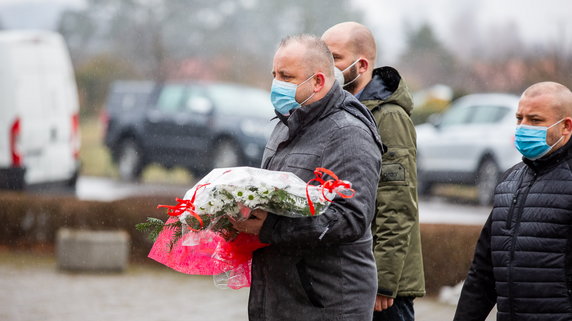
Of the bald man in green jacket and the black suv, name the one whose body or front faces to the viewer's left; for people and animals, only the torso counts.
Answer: the bald man in green jacket

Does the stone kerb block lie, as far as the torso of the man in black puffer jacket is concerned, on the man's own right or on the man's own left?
on the man's own right

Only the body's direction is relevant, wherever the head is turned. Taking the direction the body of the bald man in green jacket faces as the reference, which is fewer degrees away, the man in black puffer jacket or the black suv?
the black suv

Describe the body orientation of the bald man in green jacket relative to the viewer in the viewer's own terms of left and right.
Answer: facing to the left of the viewer

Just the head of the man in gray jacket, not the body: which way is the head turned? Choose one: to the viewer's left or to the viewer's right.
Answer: to the viewer's left

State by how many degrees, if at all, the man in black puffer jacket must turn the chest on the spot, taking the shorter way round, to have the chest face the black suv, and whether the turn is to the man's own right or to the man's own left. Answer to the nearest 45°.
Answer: approximately 90° to the man's own right

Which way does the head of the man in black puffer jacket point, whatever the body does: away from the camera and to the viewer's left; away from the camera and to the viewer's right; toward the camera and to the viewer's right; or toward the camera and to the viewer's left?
toward the camera and to the viewer's left

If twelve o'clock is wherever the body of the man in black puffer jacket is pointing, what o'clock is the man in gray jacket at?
The man in gray jacket is roughly at 12 o'clock from the man in black puffer jacket.

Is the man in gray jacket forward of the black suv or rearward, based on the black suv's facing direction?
forward

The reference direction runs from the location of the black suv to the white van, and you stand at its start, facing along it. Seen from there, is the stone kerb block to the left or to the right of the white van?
left

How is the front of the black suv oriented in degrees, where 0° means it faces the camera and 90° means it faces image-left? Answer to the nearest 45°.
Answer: approximately 315°

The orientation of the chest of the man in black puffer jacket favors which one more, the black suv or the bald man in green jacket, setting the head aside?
the bald man in green jacket
